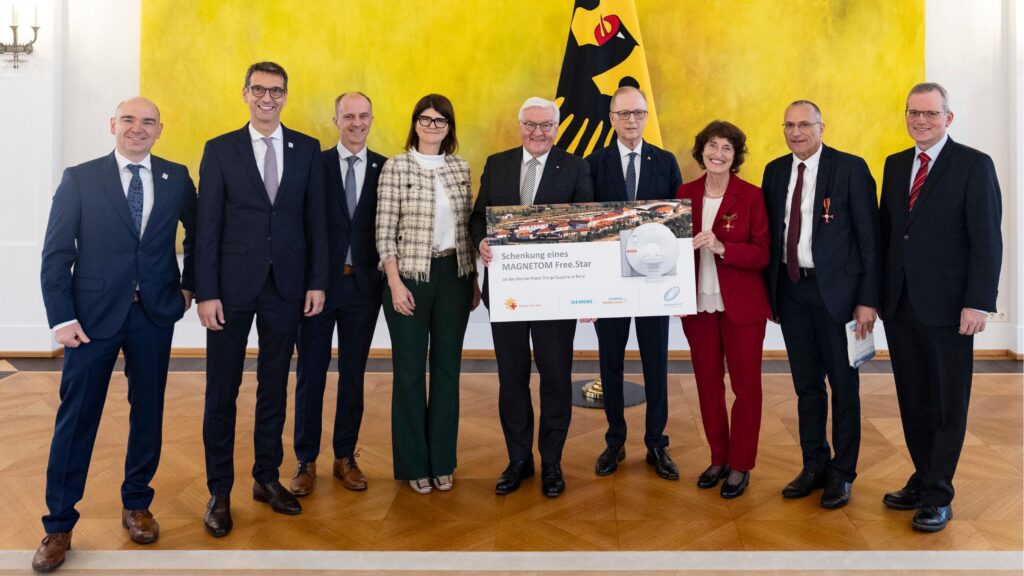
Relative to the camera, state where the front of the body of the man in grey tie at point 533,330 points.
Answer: toward the camera

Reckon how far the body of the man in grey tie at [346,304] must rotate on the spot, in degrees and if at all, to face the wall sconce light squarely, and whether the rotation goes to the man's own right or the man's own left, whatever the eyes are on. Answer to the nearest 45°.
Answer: approximately 135° to the man's own right

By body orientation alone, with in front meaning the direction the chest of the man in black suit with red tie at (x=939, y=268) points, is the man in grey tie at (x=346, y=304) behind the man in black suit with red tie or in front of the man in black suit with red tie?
in front

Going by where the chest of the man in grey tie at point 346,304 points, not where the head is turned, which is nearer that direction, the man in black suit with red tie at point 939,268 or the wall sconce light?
the man in black suit with red tie

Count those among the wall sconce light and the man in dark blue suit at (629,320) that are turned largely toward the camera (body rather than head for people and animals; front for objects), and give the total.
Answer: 2

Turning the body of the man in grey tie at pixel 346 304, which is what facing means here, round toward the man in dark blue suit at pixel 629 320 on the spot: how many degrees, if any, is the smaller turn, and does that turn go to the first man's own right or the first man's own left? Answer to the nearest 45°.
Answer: approximately 90° to the first man's own left

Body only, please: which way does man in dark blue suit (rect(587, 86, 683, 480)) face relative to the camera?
toward the camera
